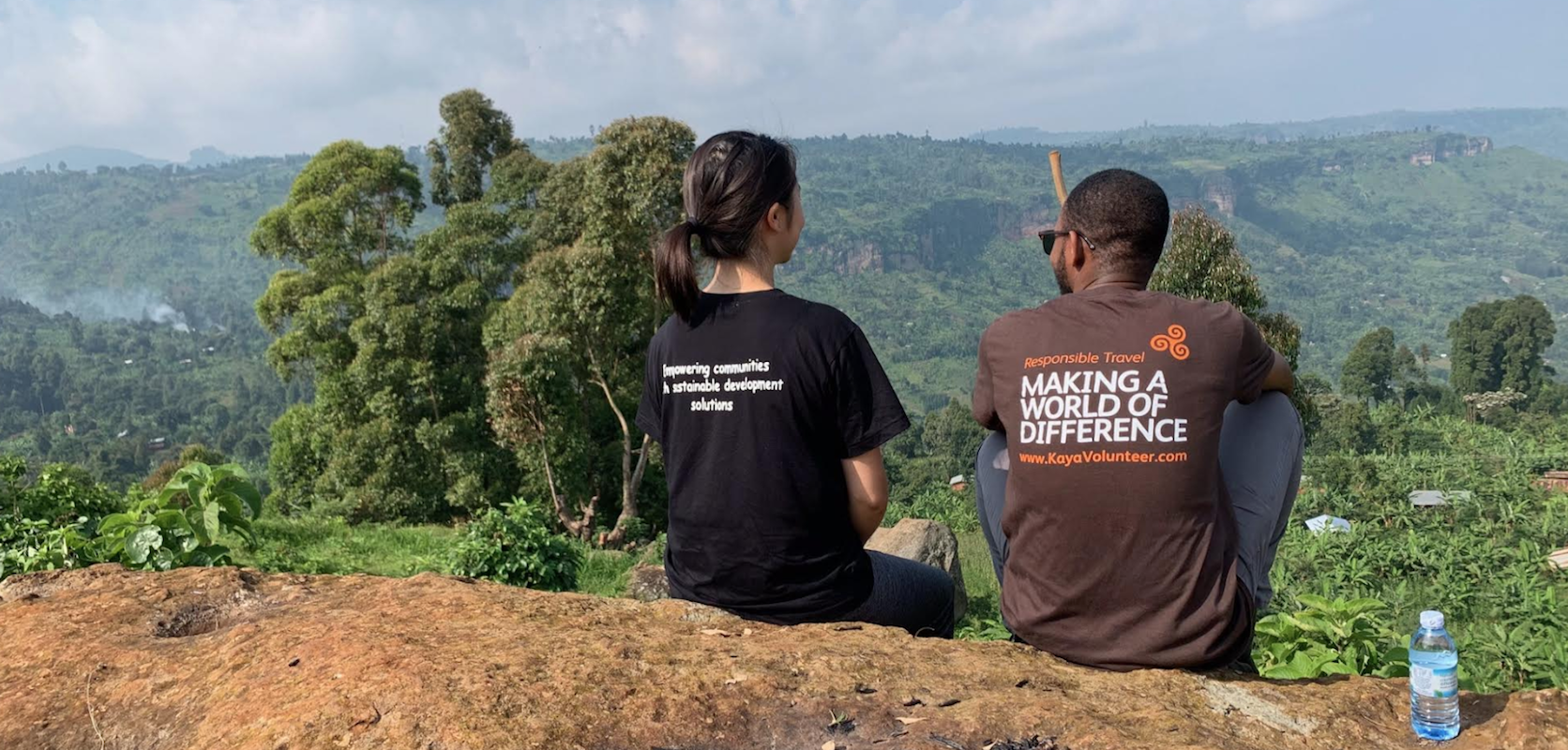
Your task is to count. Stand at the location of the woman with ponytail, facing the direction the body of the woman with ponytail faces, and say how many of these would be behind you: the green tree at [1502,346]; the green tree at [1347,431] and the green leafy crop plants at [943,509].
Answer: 0

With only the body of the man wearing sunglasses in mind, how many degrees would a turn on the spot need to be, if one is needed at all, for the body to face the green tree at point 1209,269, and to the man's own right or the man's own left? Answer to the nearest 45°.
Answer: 0° — they already face it

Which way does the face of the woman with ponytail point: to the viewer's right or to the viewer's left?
to the viewer's right

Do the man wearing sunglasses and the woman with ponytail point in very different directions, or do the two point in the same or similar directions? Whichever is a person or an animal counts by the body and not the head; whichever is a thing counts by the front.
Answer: same or similar directions

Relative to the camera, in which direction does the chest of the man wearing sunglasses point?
away from the camera

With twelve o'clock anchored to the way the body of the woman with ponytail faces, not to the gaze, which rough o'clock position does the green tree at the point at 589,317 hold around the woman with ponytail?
The green tree is roughly at 10 o'clock from the woman with ponytail.

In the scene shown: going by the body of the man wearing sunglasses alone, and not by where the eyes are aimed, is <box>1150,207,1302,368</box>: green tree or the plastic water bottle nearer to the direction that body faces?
the green tree

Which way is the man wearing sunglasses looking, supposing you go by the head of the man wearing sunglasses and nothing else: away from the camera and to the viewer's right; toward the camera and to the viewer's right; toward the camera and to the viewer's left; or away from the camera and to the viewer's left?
away from the camera and to the viewer's left

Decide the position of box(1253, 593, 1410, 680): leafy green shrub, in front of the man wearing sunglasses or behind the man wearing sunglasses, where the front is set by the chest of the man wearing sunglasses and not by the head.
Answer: in front

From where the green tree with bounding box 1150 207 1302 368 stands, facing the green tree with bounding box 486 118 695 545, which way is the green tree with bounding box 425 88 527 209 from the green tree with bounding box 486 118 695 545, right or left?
right

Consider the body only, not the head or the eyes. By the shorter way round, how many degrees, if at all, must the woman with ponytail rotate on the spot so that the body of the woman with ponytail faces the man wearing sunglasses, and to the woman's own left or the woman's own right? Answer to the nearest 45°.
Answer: approximately 90° to the woman's own right

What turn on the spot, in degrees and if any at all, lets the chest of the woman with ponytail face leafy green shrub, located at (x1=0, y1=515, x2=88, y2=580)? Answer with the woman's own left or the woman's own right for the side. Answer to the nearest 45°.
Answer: approximately 90° to the woman's own left

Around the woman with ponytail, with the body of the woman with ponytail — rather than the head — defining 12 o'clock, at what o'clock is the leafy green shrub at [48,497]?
The leafy green shrub is roughly at 9 o'clock from the woman with ponytail.

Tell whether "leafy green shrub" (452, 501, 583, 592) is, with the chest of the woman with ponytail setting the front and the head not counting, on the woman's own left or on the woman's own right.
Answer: on the woman's own left

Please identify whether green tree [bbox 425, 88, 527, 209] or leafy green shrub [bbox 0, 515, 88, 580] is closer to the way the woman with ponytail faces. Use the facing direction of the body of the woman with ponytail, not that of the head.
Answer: the green tree

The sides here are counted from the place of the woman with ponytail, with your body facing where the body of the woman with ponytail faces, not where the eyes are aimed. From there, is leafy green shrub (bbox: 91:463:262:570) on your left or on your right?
on your left

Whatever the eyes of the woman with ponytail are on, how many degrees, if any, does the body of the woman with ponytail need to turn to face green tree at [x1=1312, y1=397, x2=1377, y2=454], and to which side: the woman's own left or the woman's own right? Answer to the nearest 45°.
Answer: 0° — they already face it

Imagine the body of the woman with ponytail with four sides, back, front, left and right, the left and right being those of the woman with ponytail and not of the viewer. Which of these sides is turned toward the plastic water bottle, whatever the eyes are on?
right
